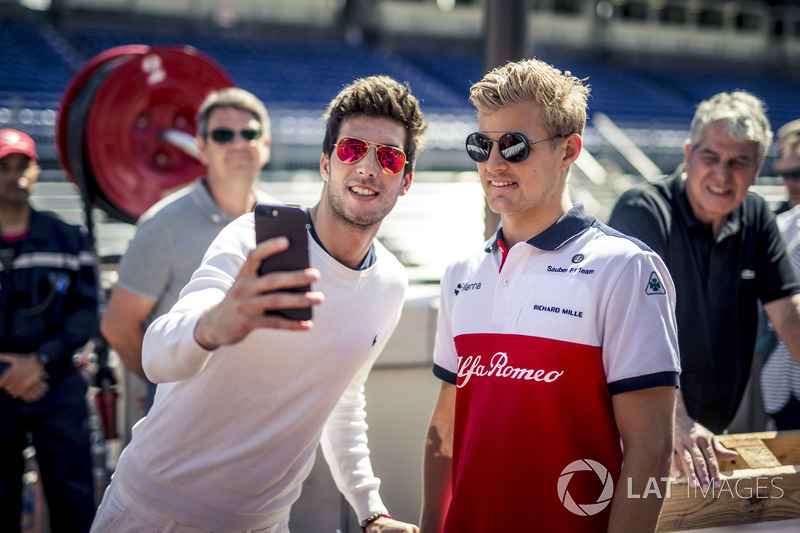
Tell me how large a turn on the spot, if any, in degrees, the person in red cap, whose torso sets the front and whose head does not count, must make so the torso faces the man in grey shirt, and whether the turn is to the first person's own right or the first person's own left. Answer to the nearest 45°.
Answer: approximately 45° to the first person's own left

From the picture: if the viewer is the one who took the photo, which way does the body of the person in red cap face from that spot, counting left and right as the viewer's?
facing the viewer

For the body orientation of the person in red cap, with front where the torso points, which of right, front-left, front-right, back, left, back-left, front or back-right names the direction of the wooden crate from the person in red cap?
front-left

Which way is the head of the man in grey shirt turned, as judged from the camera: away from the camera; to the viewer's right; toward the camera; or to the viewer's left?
toward the camera
